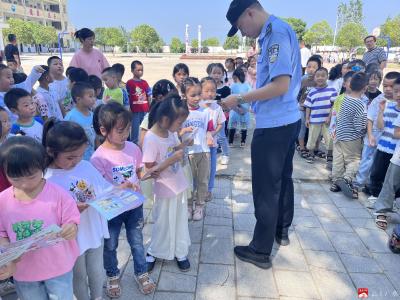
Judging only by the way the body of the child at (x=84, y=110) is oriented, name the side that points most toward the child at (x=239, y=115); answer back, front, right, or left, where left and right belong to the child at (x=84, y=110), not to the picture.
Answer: left

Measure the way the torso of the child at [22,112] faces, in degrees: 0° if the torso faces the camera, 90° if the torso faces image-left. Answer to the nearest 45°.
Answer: approximately 315°

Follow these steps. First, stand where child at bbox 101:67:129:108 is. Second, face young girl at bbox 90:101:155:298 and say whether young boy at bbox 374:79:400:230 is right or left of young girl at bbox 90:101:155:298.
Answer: left

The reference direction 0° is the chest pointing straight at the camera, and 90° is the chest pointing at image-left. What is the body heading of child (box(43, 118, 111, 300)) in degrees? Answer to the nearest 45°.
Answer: approximately 315°

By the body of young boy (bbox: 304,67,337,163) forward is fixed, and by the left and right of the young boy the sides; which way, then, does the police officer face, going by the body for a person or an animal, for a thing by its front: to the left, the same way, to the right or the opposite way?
to the right

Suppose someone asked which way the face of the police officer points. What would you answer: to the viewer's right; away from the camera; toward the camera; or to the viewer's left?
to the viewer's left

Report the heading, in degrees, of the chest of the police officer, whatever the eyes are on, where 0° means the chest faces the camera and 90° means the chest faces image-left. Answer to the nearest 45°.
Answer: approximately 90°

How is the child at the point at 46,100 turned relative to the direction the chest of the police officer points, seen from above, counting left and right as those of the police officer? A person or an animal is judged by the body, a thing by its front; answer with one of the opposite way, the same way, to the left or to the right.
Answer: the opposite way

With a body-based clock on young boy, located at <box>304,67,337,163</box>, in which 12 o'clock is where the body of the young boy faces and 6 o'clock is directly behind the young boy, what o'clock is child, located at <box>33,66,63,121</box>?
The child is roughly at 2 o'clock from the young boy.

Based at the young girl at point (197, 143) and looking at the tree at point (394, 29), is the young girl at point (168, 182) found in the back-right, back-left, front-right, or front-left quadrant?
back-right
